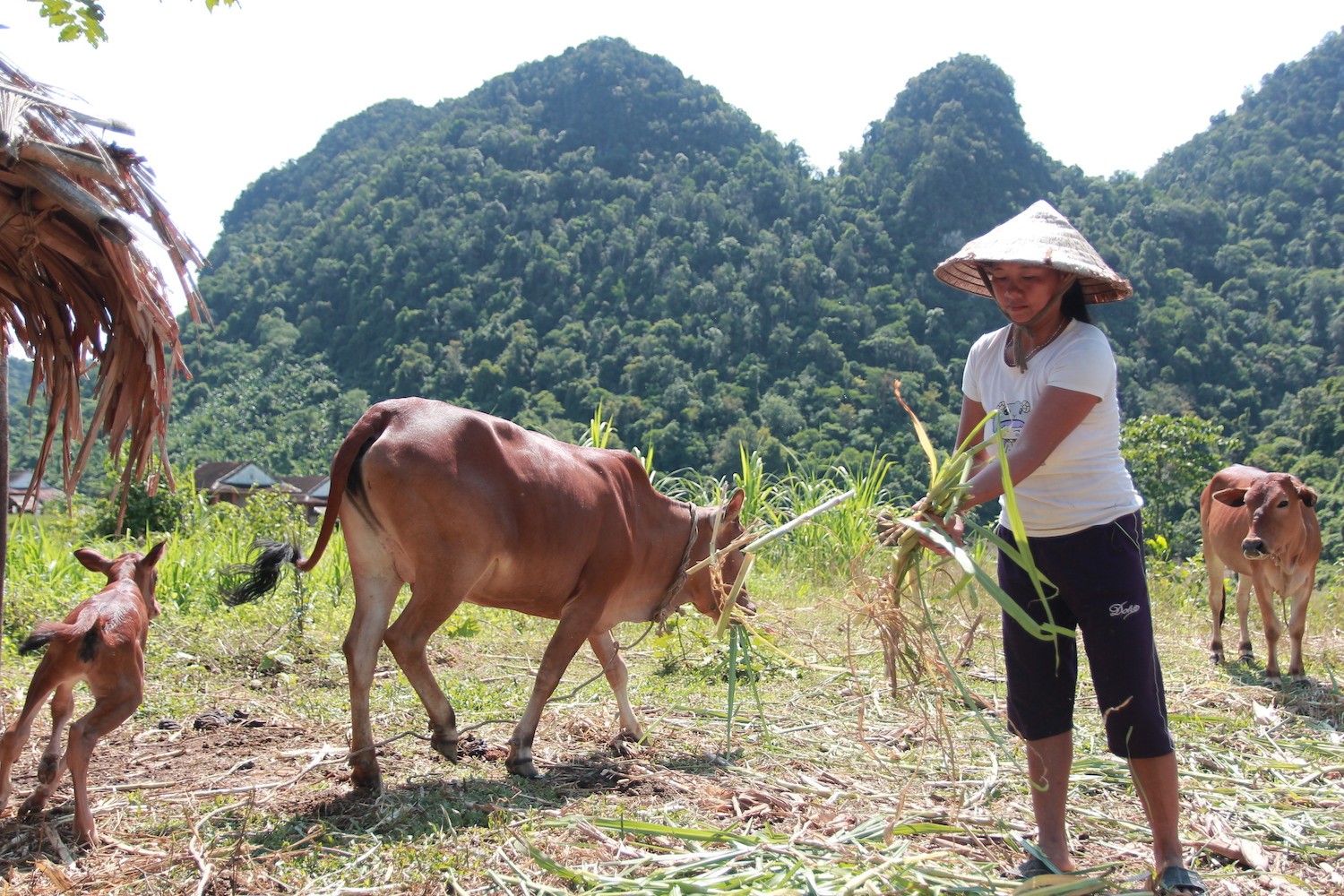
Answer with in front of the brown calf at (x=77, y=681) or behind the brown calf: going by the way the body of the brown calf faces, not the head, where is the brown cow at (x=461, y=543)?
in front

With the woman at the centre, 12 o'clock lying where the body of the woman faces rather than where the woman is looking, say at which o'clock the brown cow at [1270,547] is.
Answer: The brown cow is roughly at 5 o'clock from the woman.

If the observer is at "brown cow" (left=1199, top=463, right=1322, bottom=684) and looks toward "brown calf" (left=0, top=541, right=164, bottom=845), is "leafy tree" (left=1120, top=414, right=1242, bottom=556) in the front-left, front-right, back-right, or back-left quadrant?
back-right

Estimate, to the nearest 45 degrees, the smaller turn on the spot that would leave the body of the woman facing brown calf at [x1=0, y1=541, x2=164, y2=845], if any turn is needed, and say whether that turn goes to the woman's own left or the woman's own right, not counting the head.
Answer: approximately 45° to the woman's own right

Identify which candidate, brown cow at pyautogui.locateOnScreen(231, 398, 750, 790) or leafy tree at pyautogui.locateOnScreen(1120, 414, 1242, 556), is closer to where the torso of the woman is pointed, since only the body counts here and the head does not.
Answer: the brown cow

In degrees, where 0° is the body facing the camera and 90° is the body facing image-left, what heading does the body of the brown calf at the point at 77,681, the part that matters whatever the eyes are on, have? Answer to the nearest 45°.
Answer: approximately 225°

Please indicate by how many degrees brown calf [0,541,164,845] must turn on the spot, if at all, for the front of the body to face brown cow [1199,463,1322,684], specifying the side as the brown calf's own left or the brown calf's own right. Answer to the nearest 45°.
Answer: approximately 45° to the brown calf's own right

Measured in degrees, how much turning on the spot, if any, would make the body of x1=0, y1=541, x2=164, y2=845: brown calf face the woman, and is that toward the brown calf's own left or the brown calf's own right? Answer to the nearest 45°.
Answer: approximately 90° to the brown calf's own right
